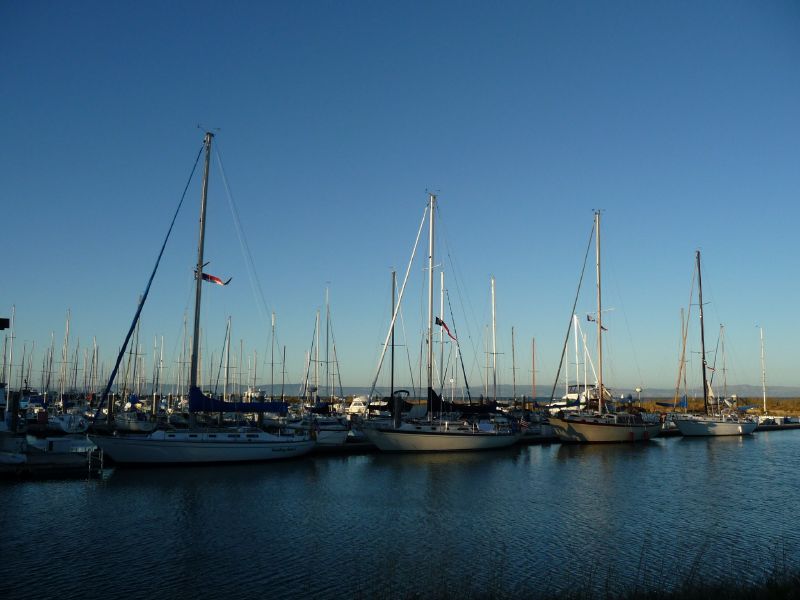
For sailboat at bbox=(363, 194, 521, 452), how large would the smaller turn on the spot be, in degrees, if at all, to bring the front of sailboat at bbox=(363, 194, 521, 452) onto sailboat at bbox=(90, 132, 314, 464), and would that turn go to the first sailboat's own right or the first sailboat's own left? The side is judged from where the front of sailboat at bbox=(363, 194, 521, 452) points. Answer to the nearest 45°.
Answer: approximately 45° to the first sailboat's own left

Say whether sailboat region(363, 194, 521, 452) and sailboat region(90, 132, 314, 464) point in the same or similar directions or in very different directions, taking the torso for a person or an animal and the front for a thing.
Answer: same or similar directions

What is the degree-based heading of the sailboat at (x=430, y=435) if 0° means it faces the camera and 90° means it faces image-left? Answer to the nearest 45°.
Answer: approximately 90°

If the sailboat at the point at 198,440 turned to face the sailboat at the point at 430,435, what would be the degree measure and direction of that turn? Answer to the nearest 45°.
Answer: approximately 180°

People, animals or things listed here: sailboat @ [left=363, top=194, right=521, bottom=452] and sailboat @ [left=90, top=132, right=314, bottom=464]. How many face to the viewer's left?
2

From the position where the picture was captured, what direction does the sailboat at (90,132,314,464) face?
facing to the left of the viewer
